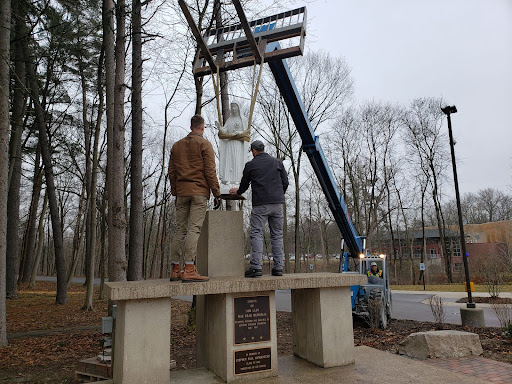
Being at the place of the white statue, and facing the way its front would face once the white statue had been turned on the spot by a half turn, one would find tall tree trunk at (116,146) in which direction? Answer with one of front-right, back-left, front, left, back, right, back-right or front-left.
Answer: front-left

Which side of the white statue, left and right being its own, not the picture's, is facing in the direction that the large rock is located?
left

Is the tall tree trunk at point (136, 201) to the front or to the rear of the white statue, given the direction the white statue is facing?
to the rear

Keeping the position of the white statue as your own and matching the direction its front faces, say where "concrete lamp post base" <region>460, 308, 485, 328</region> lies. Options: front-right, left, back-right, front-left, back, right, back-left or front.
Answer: back-left

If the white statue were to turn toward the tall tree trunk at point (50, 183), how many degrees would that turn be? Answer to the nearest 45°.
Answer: approximately 135° to its right

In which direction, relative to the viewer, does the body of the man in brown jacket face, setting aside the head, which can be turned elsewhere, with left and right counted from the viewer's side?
facing away from the viewer and to the right of the viewer

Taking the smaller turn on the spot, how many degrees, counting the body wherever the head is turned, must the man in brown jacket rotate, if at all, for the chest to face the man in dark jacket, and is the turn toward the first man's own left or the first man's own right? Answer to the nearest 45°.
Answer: approximately 45° to the first man's own right

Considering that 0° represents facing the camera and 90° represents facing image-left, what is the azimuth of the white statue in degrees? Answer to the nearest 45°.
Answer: approximately 0°

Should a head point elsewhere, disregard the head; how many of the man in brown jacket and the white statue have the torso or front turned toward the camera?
1

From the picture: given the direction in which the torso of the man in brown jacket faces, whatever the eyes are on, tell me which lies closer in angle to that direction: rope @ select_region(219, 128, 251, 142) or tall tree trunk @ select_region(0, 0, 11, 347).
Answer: the rope

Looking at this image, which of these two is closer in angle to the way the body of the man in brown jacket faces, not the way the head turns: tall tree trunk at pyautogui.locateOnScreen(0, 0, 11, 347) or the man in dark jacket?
the man in dark jacket
